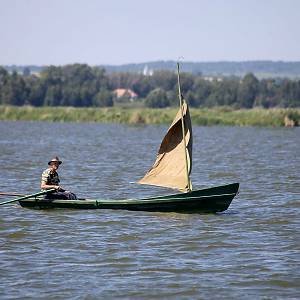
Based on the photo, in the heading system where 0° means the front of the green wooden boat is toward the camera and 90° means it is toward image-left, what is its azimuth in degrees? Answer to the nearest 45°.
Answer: approximately 270°
